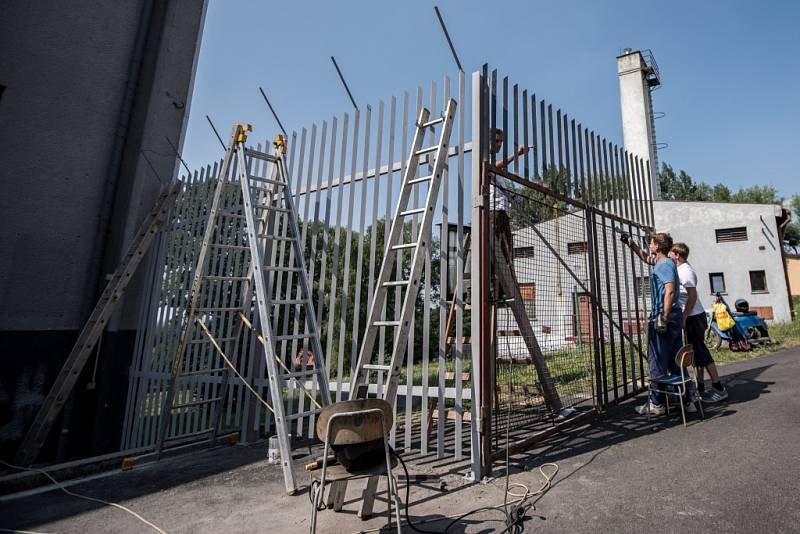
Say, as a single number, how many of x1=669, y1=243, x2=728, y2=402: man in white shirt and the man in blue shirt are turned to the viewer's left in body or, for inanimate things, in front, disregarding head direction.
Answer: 2

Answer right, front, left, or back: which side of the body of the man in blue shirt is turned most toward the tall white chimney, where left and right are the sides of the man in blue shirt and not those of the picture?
right

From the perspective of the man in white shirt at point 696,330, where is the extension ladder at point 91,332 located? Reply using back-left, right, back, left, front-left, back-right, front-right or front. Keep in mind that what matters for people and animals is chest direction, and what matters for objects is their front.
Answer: front-left

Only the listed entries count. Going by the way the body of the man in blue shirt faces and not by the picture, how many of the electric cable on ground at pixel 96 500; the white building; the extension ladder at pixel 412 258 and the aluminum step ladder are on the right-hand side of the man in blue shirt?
1

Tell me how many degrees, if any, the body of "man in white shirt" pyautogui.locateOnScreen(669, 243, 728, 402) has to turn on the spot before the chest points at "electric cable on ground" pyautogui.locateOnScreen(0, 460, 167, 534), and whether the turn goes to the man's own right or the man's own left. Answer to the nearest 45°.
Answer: approximately 45° to the man's own left

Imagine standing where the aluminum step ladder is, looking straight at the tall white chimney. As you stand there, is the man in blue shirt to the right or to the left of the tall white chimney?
right

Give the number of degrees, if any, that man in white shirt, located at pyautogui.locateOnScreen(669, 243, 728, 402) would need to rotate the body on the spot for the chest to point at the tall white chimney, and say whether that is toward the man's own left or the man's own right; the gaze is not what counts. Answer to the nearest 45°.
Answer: approximately 90° to the man's own right

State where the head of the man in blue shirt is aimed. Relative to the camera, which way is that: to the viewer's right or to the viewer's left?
to the viewer's left

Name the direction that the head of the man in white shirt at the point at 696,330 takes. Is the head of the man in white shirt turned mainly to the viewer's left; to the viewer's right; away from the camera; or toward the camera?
to the viewer's left

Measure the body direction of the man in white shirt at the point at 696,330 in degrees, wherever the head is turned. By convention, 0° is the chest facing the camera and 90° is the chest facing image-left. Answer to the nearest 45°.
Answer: approximately 90°

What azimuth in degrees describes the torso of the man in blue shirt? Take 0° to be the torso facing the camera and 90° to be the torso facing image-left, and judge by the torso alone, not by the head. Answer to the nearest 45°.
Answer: approximately 90°

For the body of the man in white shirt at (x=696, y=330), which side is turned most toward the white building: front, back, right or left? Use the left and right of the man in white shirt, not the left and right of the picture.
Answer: right
